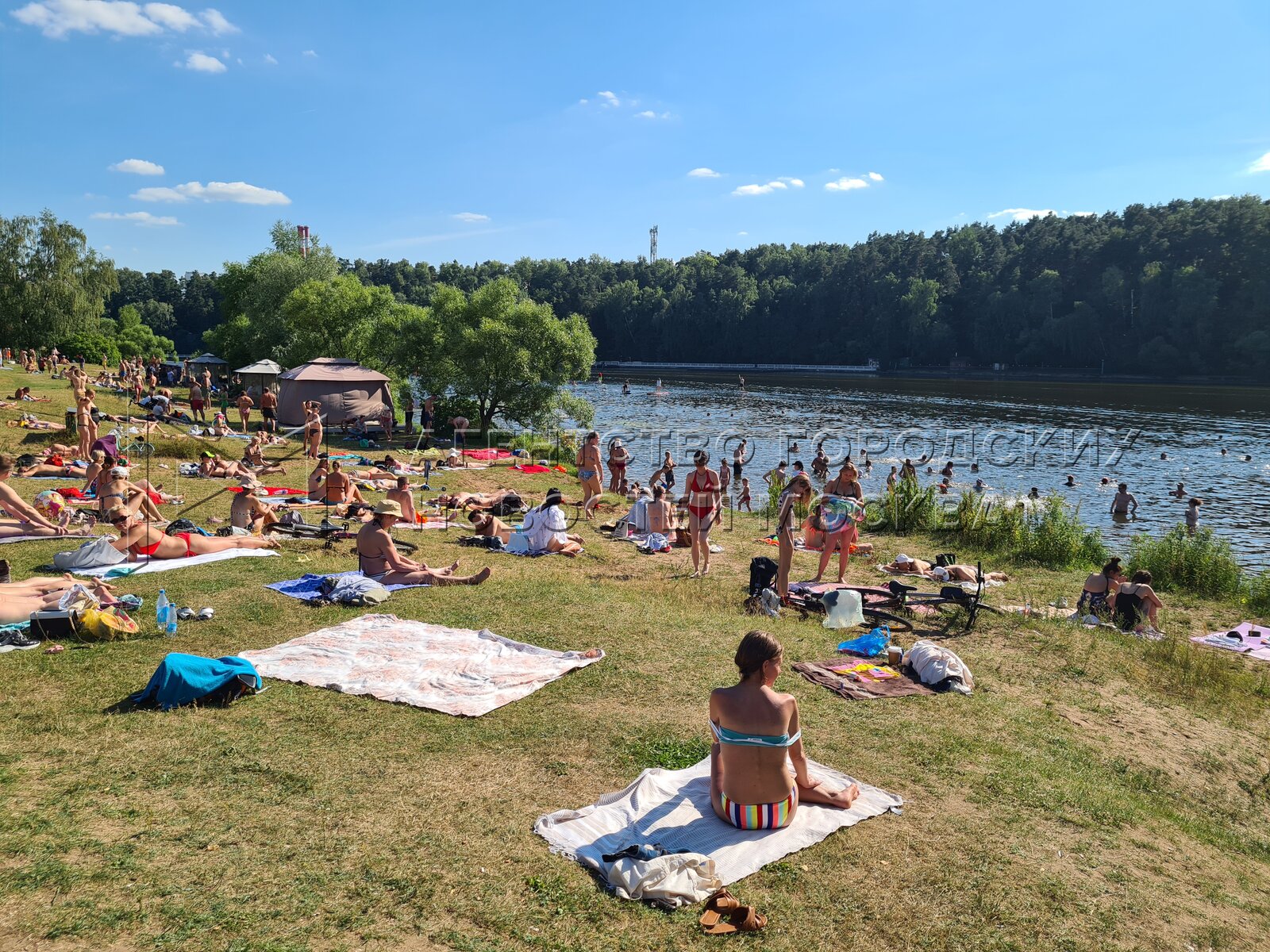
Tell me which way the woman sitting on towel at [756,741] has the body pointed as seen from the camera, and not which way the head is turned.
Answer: away from the camera

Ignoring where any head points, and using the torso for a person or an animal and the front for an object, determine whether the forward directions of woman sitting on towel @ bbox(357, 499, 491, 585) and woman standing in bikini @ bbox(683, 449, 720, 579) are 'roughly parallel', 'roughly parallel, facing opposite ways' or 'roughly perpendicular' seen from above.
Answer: roughly perpendicular

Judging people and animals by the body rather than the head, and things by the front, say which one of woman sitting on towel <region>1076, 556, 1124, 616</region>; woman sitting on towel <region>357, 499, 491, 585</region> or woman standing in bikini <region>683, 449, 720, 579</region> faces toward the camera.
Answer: the woman standing in bikini

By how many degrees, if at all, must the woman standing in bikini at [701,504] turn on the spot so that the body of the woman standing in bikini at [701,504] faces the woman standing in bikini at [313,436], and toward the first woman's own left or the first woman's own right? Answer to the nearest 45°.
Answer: approximately 135° to the first woman's own right

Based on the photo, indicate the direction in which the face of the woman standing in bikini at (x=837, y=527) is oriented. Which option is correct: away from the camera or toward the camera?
toward the camera

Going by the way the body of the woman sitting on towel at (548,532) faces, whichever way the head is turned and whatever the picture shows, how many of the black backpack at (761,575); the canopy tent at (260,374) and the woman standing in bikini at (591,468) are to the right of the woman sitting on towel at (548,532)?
1

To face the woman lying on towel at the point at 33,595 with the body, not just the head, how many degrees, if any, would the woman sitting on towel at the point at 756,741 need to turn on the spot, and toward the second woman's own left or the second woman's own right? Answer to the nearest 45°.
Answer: approximately 90° to the second woman's own left

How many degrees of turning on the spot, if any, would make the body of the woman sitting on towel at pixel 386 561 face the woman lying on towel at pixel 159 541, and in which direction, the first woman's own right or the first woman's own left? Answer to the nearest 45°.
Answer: approximately 135° to the first woman's own left

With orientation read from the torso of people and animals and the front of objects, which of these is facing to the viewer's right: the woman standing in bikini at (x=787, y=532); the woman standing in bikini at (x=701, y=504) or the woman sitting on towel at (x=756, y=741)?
the woman standing in bikini at (x=787, y=532)

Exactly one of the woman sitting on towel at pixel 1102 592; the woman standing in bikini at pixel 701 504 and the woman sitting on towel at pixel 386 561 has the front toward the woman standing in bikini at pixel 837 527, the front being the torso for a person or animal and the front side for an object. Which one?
the woman sitting on towel at pixel 386 561

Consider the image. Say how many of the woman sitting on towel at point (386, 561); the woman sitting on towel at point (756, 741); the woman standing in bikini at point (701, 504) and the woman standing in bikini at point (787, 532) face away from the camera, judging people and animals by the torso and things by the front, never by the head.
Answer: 1

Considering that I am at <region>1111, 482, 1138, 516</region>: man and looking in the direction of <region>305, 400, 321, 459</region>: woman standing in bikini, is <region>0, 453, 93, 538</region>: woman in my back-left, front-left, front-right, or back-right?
front-left

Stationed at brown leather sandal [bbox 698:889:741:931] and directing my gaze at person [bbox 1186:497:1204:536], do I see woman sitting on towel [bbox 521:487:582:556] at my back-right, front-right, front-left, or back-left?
front-left

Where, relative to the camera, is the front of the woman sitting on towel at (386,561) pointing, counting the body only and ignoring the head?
to the viewer's right

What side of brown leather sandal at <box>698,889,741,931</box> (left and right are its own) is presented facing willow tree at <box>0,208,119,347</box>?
left

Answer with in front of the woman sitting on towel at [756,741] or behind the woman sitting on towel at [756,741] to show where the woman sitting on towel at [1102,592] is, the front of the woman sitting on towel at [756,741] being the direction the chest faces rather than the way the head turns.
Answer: in front

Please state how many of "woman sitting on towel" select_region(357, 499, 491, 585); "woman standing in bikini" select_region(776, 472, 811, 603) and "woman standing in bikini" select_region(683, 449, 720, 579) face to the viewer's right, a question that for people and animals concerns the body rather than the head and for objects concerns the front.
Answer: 2
